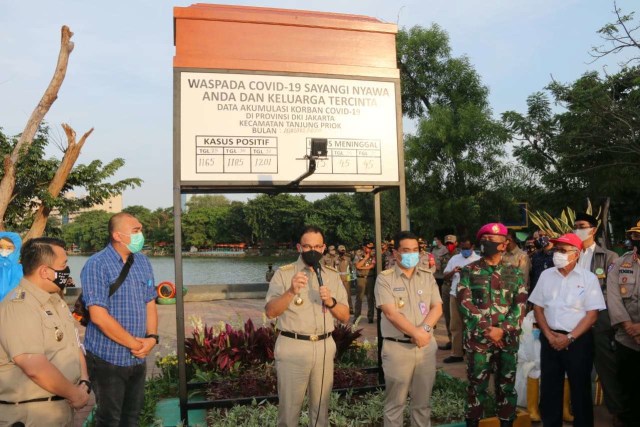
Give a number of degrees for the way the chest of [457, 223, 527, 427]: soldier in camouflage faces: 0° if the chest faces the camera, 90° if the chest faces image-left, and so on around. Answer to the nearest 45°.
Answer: approximately 0°

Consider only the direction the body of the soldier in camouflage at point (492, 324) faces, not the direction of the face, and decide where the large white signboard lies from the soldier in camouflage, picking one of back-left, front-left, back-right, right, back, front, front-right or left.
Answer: right

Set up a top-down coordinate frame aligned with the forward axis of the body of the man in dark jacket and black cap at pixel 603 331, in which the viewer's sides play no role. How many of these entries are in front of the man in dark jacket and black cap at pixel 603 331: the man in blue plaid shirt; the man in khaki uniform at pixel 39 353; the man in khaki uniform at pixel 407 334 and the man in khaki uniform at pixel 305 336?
4

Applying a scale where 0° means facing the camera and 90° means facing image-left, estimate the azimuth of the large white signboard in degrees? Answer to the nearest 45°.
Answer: approximately 0°

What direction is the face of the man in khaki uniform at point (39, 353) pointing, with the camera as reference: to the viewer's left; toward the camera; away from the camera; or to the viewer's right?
to the viewer's right

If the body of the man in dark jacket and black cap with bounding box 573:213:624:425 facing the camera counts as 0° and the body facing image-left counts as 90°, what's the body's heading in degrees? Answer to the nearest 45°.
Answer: approximately 45°

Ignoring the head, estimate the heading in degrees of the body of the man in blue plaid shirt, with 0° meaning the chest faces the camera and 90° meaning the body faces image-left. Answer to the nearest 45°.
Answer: approximately 315°

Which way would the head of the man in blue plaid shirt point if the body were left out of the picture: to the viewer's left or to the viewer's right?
to the viewer's right

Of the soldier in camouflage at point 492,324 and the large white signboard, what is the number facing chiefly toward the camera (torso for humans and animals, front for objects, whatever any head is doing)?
2

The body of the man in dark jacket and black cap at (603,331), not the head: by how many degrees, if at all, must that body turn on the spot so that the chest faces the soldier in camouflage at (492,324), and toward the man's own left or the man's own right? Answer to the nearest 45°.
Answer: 0° — they already face them

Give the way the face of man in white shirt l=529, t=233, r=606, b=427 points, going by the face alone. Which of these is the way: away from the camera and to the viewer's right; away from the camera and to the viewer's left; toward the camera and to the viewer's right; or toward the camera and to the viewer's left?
toward the camera and to the viewer's left
